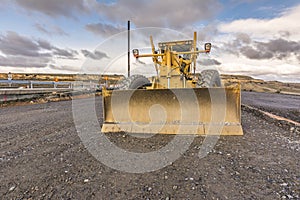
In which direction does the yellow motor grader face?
toward the camera
